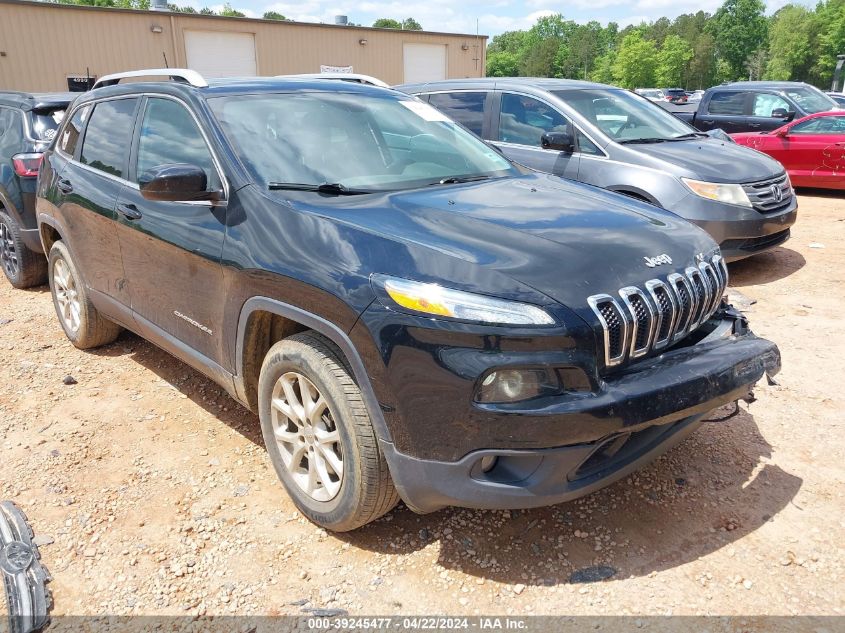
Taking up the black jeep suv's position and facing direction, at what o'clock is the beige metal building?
The beige metal building is roughly at 7 o'clock from the black jeep suv.

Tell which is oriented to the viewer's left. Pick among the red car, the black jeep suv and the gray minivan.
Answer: the red car

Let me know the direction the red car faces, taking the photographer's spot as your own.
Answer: facing to the left of the viewer

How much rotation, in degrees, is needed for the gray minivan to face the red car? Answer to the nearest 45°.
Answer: approximately 90° to its left

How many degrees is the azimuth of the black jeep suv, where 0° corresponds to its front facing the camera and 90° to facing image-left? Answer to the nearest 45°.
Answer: approximately 315°

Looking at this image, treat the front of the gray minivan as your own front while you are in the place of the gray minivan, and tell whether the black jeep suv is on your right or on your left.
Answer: on your right

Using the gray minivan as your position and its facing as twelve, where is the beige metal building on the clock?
The beige metal building is roughly at 6 o'clock from the gray minivan.

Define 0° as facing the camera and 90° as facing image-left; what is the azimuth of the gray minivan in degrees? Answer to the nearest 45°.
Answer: approximately 315°

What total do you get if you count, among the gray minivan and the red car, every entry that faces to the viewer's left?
1

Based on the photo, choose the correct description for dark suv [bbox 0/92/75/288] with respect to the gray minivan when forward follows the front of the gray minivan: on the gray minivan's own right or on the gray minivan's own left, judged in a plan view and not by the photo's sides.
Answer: on the gray minivan's own right
